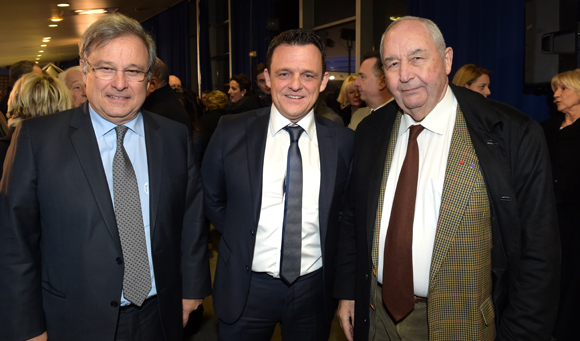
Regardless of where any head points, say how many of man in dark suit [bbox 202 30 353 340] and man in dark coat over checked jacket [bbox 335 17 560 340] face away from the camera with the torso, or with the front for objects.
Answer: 0

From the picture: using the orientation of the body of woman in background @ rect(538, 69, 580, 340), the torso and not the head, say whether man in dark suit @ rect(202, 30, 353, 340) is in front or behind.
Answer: in front

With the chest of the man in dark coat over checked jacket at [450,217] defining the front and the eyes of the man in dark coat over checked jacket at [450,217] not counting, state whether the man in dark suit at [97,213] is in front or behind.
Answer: in front

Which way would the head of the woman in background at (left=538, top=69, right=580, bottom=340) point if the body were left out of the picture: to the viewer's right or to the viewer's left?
to the viewer's left

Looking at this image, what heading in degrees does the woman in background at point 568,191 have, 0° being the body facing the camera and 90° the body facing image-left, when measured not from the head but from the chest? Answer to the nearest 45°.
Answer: approximately 45°
